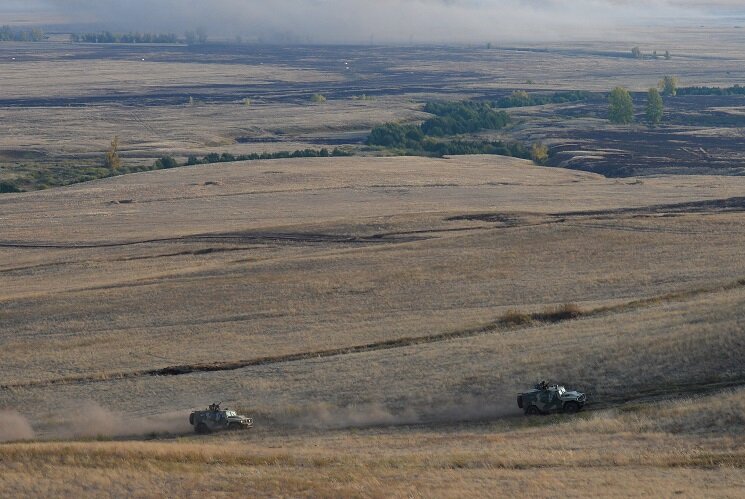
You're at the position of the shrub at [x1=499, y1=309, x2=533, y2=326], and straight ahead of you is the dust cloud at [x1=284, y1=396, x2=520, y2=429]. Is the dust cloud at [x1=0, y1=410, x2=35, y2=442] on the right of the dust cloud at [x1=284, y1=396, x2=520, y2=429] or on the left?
right

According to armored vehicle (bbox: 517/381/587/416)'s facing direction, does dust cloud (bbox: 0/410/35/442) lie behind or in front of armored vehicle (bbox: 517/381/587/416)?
behind

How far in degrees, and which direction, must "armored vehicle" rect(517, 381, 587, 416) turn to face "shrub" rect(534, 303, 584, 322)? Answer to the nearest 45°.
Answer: approximately 90° to its left

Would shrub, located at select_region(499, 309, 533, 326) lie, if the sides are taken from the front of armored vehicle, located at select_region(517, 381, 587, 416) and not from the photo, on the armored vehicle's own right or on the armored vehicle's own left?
on the armored vehicle's own left

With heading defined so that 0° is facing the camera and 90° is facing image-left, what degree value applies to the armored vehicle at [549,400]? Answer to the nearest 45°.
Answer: approximately 270°

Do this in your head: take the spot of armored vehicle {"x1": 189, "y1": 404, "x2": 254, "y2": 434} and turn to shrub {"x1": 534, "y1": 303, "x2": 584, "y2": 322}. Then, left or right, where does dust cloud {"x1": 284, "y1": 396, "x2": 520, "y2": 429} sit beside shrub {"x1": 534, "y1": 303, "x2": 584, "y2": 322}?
right

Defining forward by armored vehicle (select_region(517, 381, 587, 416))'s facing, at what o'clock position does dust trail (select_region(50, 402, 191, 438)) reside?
The dust trail is roughly at 6 o'clock from the armored vehicle.

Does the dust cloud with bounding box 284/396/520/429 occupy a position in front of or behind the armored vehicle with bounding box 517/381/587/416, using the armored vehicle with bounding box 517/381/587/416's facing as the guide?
behind

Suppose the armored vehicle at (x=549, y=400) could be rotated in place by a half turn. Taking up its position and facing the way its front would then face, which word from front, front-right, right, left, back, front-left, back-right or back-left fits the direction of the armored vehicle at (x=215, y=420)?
front

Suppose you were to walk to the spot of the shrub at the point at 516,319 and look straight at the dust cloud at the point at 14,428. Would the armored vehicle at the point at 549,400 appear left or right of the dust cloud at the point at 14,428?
left
